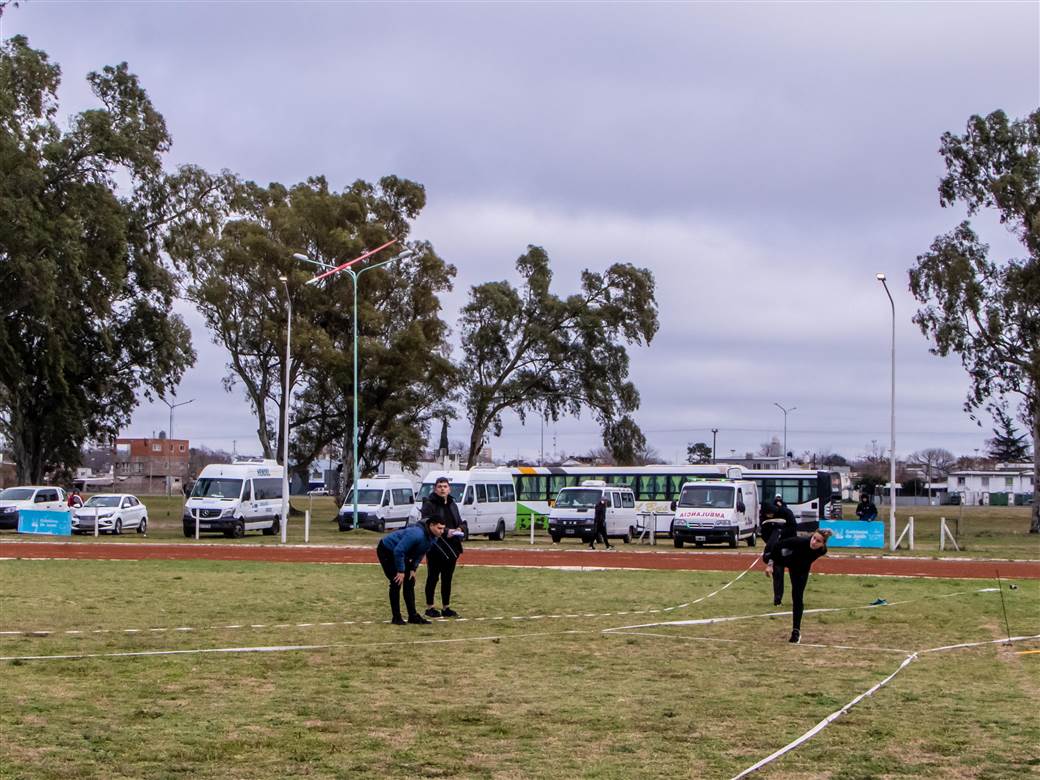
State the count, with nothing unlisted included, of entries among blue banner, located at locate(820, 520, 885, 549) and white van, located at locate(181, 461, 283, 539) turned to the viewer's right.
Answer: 0

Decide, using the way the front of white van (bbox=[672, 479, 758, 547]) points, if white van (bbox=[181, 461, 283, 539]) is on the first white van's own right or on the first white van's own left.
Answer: on the first white van's own right

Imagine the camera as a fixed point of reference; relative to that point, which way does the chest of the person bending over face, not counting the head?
to the viewer's right

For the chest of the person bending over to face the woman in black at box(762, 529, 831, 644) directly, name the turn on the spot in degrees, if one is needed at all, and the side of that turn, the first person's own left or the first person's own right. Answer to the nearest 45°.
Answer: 0° — they already face them

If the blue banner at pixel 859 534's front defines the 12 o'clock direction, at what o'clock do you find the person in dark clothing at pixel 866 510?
The person in dark clothing is roughly at 6 o'clock from the blue banner.

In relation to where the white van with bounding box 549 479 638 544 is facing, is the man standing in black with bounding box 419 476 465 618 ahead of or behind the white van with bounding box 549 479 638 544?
ahead

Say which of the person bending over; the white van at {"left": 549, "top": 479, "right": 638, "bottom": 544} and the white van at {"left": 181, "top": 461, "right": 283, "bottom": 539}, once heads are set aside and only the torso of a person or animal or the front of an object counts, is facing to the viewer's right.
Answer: the person bending over

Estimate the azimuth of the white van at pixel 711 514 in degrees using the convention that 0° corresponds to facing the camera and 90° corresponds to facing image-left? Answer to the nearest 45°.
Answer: approximately 45°

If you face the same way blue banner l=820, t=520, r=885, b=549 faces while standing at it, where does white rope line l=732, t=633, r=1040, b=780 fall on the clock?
The white rope line is roughly at 12 o'clock from the blue banner.

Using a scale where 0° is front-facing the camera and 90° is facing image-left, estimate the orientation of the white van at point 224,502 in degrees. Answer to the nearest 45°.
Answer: approximately 45°

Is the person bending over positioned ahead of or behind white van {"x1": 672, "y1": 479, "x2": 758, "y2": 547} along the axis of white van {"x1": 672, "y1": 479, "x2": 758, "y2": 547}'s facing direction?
ahead

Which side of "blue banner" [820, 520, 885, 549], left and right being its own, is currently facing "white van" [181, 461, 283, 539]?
right

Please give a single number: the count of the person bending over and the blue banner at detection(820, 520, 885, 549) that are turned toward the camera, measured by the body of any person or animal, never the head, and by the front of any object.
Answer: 1
